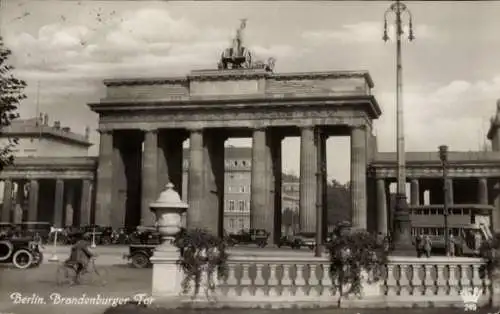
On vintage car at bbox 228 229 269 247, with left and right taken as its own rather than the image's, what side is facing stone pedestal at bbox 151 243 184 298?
left

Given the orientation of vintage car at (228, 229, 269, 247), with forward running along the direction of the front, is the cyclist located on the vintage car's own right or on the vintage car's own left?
on the vintage car's own left

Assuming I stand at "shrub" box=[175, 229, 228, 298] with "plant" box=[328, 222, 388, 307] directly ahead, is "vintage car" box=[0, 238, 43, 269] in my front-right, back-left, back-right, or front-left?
back-left

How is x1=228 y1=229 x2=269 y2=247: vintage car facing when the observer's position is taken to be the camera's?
facing to the left of the viewer

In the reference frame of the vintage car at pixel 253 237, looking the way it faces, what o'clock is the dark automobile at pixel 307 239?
The dark automobile is roughly at 7 o'clock from the vintage car.

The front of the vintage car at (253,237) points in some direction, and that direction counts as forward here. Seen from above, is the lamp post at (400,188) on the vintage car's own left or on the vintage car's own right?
on the vintage car's own left

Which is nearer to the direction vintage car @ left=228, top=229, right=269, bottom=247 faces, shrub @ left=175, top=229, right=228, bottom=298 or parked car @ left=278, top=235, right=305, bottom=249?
the shrub

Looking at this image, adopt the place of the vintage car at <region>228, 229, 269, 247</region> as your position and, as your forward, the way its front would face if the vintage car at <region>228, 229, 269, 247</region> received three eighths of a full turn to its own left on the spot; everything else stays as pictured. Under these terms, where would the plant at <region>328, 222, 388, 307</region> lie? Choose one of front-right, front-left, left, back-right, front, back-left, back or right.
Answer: front-right
